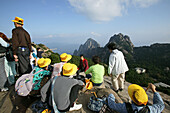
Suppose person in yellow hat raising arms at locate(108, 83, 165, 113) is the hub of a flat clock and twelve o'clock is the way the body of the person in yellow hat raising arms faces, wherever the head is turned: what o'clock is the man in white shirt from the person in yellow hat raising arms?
The man in white shirt is roughly at 11 o'clock from the person in yellow hat raising arms.

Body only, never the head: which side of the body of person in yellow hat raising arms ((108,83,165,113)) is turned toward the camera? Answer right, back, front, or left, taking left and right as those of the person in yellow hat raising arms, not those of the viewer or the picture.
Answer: back

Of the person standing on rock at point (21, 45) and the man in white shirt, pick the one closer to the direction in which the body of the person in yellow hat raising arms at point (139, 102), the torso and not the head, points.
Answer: the man in white shirt

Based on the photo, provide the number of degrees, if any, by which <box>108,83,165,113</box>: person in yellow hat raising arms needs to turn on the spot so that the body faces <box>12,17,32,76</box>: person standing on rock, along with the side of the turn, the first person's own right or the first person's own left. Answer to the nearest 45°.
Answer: approximately 90° to the first person's own left

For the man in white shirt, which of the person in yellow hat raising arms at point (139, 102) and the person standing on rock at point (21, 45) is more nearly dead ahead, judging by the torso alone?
the person standing on rock

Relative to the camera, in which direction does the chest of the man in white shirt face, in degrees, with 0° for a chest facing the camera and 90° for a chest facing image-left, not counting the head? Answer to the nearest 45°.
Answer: approximately 135°

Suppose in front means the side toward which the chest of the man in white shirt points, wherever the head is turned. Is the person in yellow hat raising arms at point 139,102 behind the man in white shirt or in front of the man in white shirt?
behind

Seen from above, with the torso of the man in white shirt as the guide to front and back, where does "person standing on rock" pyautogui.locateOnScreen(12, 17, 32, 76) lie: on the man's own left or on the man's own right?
on the man's own left

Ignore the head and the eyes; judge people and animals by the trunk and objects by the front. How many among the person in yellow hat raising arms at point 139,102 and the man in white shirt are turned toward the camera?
0

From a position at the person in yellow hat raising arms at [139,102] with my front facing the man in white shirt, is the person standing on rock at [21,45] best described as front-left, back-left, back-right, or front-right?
front-left
